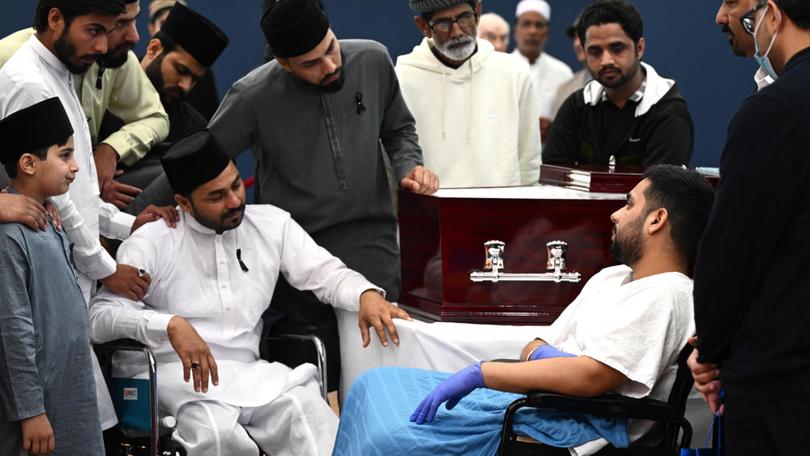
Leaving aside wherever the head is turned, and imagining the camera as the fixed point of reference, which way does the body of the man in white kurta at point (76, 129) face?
to the viewer's right

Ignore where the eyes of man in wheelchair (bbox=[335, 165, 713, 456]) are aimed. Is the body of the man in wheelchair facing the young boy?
yes

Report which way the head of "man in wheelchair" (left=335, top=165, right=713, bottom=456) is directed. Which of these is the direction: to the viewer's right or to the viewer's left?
to the viewer's left
